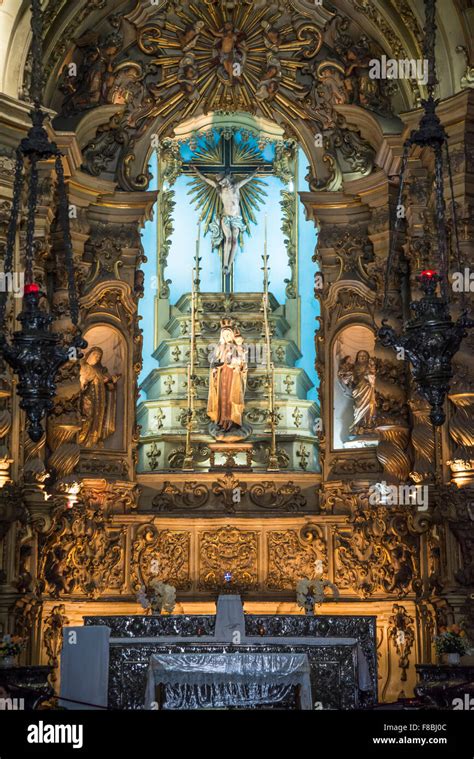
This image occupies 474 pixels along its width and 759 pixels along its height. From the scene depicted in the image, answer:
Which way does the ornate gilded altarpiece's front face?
toward the camera

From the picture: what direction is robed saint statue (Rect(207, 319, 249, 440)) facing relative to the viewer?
toward the camera

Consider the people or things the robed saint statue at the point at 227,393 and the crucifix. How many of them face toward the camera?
2

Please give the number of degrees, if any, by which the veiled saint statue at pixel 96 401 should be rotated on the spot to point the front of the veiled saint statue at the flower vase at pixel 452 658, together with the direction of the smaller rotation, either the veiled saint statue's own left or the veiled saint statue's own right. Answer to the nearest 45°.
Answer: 0° — it already faces it

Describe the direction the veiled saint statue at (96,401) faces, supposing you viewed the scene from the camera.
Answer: facing the viewer and to the right of the viewer

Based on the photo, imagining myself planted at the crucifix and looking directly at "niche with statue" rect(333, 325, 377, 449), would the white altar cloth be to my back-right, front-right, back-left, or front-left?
front-right

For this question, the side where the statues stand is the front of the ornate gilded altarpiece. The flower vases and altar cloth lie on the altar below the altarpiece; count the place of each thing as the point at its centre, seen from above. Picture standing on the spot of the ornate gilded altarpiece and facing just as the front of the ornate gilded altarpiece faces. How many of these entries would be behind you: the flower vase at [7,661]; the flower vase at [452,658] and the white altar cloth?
0

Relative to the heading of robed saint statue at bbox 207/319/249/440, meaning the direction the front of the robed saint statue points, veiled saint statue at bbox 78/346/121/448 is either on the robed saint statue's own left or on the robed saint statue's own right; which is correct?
on the robed saint statue's own right
